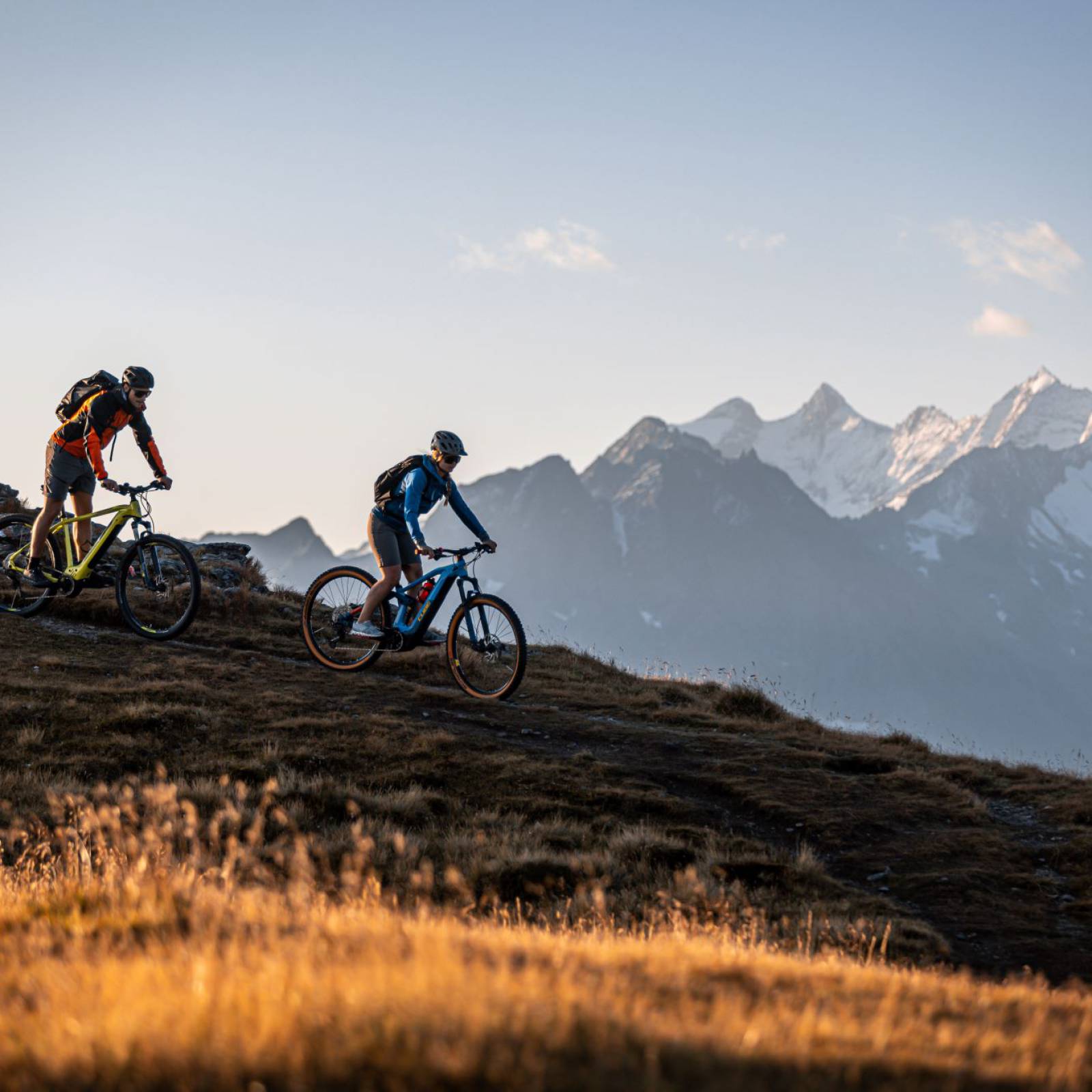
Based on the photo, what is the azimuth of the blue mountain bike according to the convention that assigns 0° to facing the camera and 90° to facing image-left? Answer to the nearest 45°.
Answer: approximately 315°

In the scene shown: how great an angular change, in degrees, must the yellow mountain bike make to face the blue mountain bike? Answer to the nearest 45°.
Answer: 0° — it already faces it

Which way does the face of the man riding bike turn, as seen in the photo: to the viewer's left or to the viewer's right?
to the viewer's right

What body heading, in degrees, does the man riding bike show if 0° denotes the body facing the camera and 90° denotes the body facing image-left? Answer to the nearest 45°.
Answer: approximately 315°
